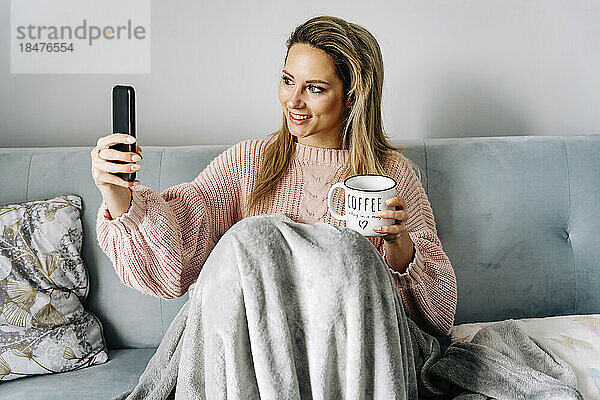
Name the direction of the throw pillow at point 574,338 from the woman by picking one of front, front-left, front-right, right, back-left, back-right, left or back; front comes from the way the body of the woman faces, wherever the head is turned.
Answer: left

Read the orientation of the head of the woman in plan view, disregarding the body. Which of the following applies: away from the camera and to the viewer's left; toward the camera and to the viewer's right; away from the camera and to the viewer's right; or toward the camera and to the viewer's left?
toward the camera and to the viewer's left

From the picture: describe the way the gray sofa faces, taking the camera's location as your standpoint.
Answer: facing the viewer

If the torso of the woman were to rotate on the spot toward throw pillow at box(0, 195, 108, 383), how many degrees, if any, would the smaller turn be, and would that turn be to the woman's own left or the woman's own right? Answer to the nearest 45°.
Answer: approximately 90° to the woman's own right

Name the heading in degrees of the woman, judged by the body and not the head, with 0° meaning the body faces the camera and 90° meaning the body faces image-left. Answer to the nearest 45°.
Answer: approximately 0°
